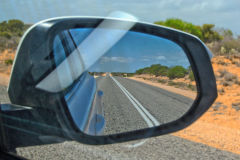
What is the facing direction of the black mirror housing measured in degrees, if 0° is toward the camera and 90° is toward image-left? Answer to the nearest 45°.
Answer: approximately 0°
